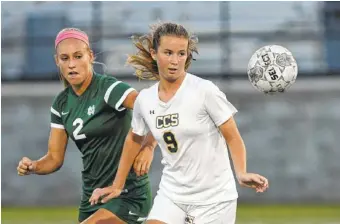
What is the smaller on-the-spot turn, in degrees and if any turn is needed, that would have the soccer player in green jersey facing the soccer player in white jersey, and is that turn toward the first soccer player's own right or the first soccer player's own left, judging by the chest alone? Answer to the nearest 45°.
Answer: approximately 90° to the first soccer player's own left

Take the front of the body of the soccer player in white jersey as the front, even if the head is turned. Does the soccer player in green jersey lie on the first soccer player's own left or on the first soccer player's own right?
on the first soccer player's own right

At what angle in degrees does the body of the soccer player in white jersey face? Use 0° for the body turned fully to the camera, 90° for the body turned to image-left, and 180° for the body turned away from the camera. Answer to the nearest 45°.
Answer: approximately 45°
